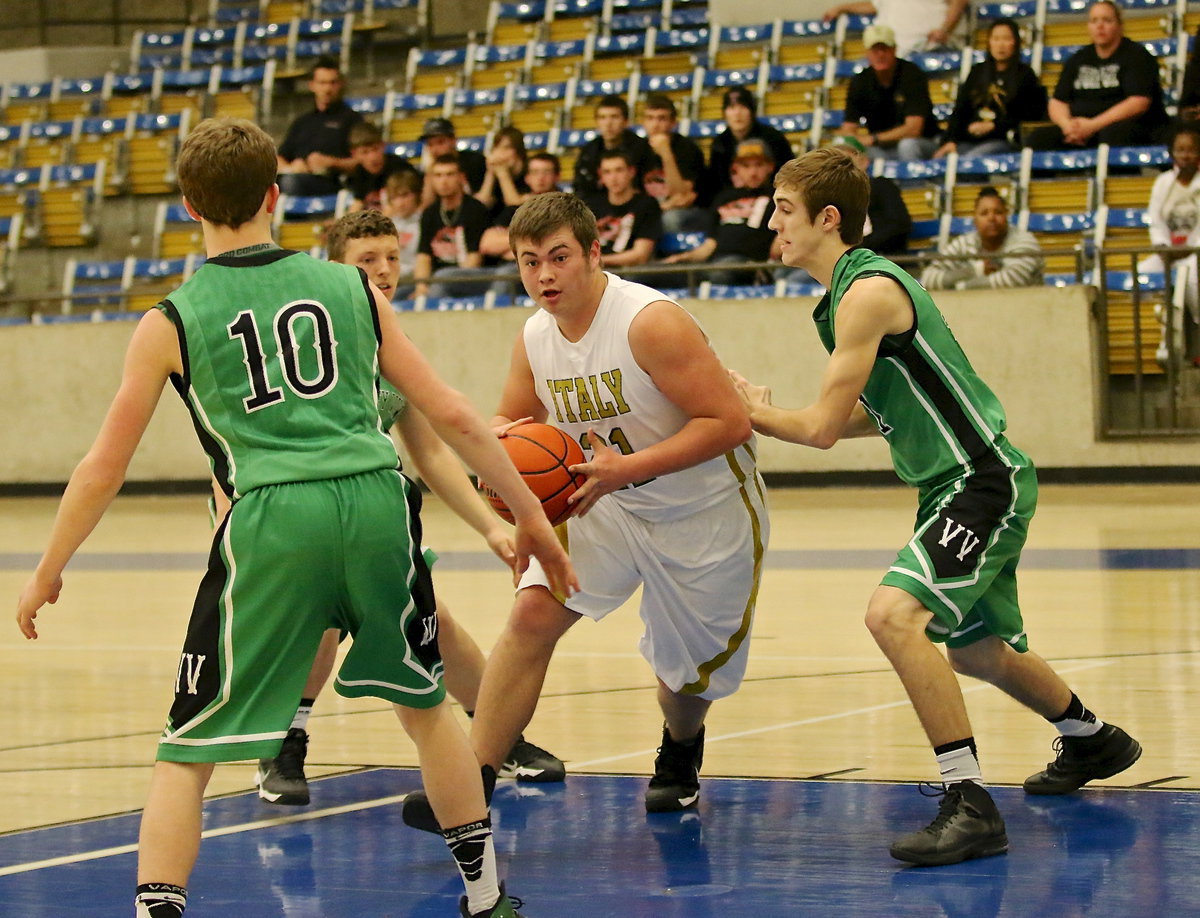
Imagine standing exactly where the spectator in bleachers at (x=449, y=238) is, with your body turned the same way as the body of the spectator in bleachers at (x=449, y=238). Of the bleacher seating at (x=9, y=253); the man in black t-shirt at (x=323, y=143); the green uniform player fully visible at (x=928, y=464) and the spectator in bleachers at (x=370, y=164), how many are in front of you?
1

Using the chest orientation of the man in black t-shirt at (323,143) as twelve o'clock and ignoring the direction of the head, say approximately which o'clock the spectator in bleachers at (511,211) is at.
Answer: The spectator in bleachers is roughly at 11 o'clock from the man in black t-shirt.

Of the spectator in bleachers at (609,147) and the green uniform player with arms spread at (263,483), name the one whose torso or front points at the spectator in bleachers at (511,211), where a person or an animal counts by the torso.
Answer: the green uniform player with arms spread

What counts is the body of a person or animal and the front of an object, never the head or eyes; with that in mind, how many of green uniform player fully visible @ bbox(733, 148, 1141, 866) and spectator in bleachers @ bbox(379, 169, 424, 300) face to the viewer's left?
1

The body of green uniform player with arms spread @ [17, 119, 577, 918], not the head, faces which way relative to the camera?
away from the camera

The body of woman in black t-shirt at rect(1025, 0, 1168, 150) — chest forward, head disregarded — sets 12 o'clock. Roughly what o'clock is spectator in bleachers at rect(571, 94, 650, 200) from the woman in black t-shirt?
The spectator in bleachers is roughly at 1 o'clock from the woman in black t-shirt.
